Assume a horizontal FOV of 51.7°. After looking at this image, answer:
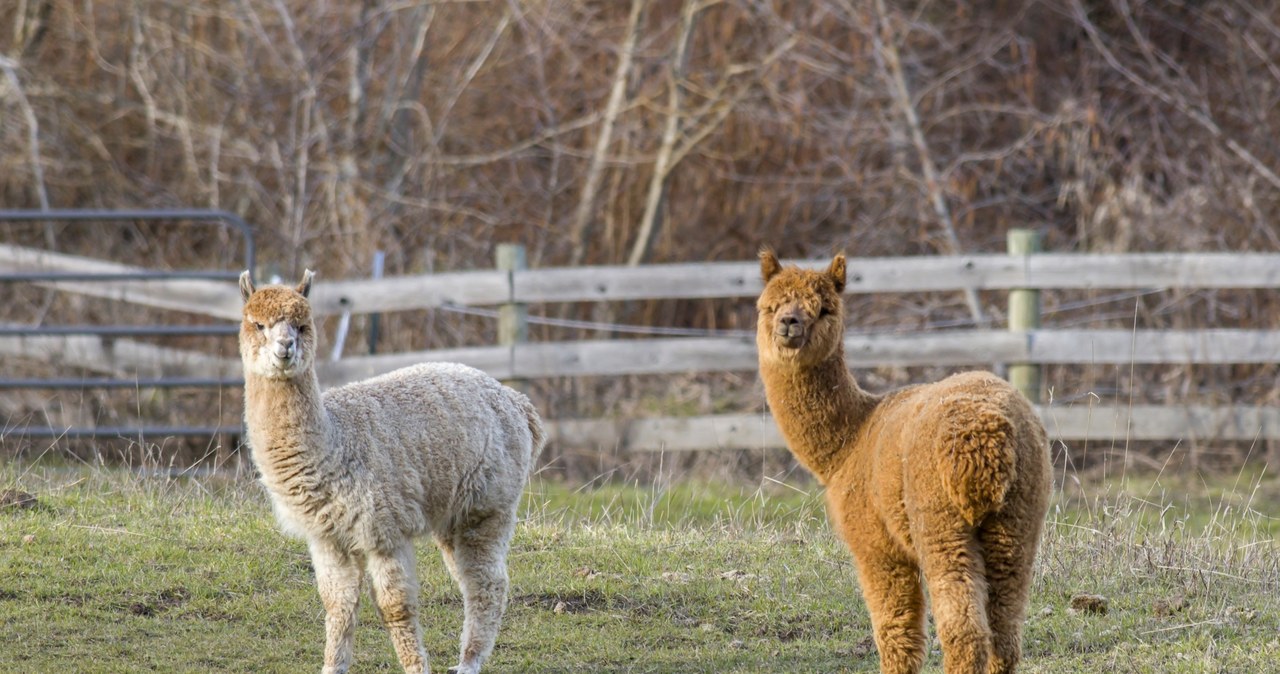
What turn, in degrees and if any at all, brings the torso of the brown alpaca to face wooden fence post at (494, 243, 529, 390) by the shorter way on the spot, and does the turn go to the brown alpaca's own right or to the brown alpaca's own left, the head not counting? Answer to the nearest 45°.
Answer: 0° — it already faces it

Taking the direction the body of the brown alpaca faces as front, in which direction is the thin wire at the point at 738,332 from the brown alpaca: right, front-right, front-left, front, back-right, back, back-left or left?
front-right

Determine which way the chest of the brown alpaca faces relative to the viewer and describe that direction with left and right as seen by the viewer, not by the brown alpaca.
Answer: facing away from the viewer and to the left of the viewer

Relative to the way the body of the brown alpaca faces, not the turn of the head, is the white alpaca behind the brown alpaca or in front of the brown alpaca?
in front

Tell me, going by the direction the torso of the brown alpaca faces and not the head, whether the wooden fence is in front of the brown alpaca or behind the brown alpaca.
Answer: in front

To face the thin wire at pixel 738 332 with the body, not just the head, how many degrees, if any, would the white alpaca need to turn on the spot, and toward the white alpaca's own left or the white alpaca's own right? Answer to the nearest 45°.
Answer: approximately 180°

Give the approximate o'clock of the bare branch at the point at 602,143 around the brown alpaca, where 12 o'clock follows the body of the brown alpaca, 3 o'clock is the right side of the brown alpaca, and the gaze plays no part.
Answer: The bare branch is roughly at 1 o'clock from the brown alpaca.

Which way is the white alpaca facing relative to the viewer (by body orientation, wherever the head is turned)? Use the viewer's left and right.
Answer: facing the viewer and to the left of the viewer

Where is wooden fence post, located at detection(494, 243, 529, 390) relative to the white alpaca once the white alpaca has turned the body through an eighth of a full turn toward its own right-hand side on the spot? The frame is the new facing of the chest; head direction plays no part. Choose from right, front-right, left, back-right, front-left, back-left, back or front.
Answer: right

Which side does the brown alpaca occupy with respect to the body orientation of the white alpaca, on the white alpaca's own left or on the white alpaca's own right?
on the white alpaca's own left

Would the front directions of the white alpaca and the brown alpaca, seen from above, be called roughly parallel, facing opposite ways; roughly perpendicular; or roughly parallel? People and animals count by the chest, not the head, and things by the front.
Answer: roughly perpendicular

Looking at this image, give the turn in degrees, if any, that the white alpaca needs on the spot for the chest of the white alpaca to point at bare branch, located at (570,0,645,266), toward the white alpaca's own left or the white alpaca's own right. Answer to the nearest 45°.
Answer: approximately 135° to the white alpaca's own right

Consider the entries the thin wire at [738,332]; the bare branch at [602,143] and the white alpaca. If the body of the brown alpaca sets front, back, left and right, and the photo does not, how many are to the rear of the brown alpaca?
0

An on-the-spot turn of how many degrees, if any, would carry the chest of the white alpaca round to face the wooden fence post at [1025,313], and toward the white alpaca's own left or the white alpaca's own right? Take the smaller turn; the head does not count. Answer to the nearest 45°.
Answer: approximately 180°

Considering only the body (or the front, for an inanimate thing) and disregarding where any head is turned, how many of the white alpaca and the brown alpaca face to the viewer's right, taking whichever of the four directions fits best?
0
